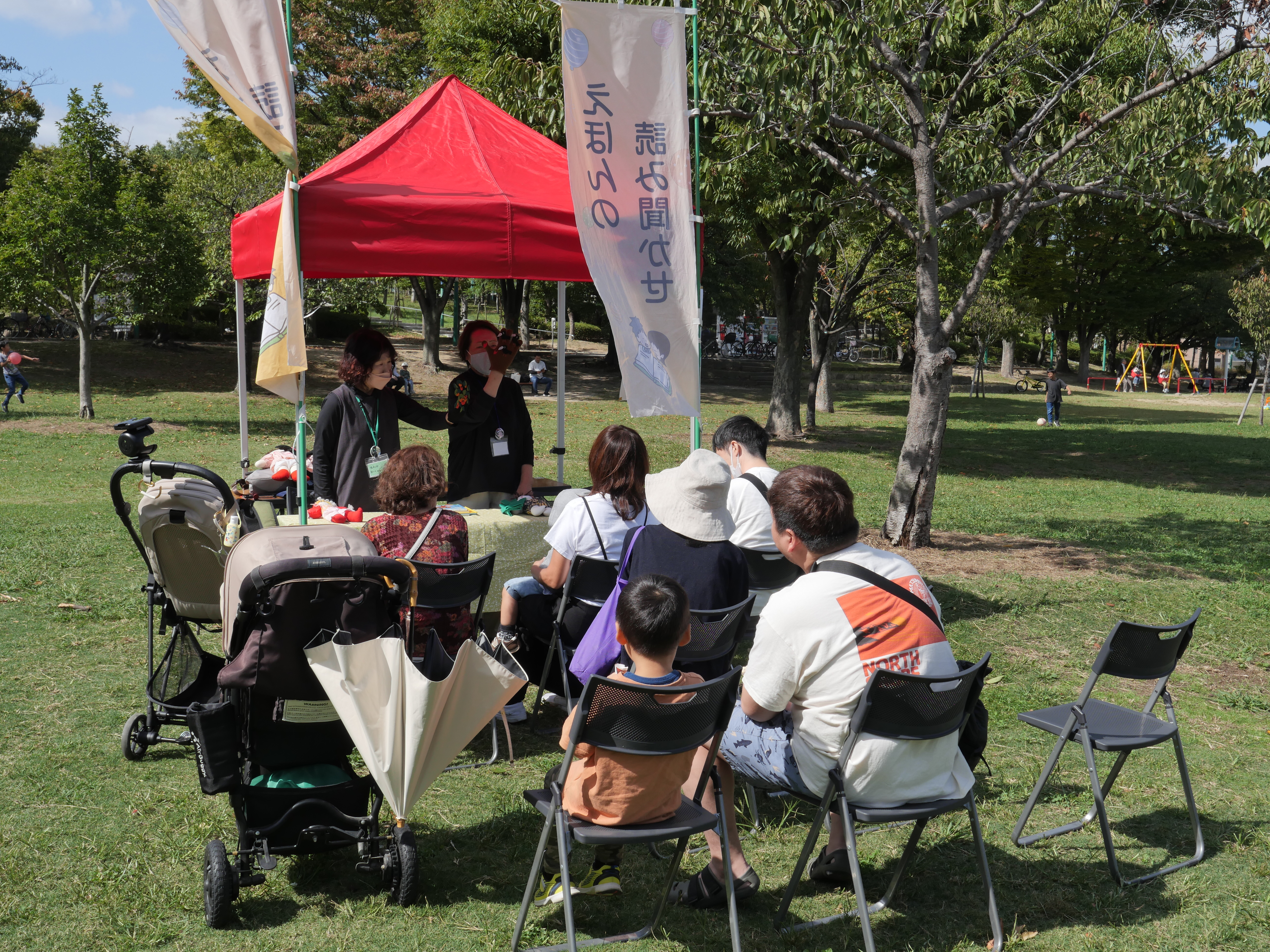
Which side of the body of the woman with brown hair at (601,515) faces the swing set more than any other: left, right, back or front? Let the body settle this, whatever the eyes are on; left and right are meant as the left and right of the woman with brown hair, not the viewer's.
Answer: right

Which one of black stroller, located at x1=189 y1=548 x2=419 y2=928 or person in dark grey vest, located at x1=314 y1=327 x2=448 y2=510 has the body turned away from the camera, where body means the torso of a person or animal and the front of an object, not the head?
the black stroller

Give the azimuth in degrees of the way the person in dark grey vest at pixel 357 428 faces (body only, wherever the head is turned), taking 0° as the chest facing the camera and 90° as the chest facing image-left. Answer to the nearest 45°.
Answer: approximately 315°

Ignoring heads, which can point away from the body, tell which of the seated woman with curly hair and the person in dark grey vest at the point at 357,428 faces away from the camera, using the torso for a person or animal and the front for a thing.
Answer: the seated woman with curly hair

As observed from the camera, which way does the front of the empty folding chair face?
facing away from the viewer and to the left of the viewer

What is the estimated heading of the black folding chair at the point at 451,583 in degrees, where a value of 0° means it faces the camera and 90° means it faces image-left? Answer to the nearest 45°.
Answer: approximately 180°

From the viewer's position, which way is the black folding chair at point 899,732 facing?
facing away from the viewer and to the left of the viewer

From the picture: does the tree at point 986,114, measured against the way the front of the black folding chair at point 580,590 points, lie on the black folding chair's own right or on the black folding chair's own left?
on the black folding chair's own right

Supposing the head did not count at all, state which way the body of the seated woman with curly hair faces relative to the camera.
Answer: away from the camera

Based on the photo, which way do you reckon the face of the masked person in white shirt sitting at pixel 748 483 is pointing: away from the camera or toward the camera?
away from the camera

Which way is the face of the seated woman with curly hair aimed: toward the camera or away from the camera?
away from the camera

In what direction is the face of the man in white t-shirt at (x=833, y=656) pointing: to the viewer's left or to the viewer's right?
to the viewer's left

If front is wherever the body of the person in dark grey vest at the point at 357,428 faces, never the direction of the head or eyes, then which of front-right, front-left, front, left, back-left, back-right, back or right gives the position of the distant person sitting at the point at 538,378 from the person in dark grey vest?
back-left

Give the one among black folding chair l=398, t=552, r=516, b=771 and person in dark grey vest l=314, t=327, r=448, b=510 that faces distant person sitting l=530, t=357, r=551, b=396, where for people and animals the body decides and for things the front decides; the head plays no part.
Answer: the black folding chair
